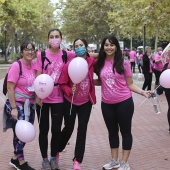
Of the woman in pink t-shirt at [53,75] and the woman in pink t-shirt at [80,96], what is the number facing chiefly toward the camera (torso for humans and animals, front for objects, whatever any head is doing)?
2

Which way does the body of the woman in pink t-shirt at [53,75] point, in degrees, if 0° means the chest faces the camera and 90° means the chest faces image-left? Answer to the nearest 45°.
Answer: approximately 0°

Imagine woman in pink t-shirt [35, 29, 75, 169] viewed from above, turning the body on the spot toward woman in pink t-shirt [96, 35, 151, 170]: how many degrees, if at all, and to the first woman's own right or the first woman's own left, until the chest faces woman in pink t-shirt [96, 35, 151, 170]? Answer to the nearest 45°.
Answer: approximately 90° to the first woman's own left

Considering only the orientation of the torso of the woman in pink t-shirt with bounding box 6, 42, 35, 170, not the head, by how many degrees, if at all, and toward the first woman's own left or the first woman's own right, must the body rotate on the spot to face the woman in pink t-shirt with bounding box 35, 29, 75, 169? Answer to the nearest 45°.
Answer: approximately 45° to the first woman's own left
